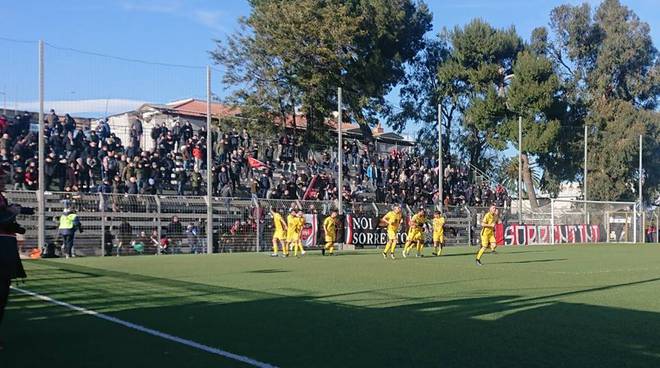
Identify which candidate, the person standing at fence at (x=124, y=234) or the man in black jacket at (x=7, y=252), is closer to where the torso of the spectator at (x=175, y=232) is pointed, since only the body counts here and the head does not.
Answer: the man in black jacket

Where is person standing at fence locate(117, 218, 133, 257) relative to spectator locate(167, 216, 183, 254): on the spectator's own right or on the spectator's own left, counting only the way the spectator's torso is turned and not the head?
on the spectator's own right

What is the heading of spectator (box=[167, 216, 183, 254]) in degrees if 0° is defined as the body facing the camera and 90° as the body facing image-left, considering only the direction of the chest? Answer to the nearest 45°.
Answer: approximately 0°

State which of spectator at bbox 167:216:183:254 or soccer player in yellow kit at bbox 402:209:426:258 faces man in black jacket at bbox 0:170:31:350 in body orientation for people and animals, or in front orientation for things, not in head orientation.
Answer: the spectator

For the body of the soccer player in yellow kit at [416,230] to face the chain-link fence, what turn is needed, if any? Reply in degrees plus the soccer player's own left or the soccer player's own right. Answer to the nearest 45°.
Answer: approximately 180°

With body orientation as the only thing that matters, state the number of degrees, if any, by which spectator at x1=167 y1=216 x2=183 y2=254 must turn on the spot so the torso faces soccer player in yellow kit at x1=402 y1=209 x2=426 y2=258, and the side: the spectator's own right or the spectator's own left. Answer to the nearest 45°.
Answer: approximately 45° to the spectator's own left

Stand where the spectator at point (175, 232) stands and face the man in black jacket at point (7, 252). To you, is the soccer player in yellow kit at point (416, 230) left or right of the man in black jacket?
left
